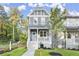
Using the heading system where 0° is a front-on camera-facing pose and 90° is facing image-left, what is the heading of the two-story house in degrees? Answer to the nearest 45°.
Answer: approximately 0°

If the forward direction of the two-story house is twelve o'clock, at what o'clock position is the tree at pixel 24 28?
The tree is roughly at 3 o'clock from the two-story house.

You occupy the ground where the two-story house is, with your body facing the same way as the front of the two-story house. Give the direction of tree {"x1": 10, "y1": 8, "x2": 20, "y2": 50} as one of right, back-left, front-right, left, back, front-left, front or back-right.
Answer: right
